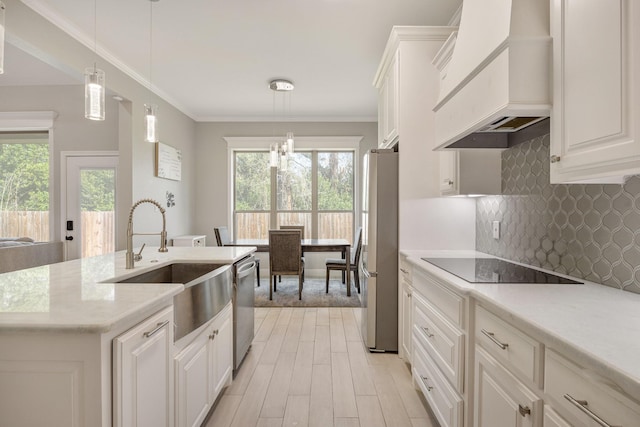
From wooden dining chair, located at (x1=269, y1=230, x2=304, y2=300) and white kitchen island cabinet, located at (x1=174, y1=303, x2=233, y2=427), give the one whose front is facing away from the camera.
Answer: the wooden dining chair

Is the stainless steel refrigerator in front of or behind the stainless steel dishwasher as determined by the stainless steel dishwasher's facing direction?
in front

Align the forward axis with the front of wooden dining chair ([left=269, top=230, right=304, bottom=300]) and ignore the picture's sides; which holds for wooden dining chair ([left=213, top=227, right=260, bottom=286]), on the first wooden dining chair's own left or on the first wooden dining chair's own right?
on the first wooden dining chair's own left

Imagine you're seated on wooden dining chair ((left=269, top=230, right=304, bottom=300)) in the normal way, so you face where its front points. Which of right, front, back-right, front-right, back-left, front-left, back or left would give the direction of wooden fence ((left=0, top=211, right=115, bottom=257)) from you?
left

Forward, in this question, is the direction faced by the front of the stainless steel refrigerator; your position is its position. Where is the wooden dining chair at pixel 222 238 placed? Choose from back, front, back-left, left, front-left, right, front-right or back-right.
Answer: front-right

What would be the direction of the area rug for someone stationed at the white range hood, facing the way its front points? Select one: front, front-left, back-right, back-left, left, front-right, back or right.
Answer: right

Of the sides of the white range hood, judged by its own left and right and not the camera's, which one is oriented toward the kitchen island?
front

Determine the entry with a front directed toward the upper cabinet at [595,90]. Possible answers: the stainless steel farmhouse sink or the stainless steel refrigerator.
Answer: the stainless steel farmhouse sink

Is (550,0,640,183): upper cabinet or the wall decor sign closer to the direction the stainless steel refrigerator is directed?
the wall decor sign

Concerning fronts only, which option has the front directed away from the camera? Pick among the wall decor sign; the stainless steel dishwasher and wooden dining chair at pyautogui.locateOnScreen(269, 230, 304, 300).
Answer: the wooden dining chair

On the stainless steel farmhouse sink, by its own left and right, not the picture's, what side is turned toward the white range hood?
front

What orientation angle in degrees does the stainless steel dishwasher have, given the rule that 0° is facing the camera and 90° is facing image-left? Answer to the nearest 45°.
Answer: approximately 270°

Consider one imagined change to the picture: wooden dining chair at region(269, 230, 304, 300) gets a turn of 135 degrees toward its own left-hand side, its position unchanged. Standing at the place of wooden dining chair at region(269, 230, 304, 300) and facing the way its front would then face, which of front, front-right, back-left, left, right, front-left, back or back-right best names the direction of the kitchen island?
front-left

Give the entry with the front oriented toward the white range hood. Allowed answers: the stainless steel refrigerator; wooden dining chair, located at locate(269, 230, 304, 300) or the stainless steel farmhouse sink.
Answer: the stainless steel farmhouse sink

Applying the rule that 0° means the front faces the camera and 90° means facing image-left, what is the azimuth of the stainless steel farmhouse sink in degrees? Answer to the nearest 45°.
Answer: approximately 315°

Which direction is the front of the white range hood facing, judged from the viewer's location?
facing the viewer and to the left of the viewer

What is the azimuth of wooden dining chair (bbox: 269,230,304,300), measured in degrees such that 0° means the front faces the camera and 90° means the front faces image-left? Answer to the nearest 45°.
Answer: approximately 180°

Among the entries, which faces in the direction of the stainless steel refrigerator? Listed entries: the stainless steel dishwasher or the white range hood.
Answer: the stainless steel dishwasher
